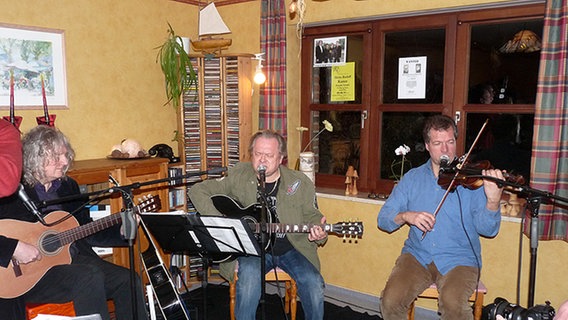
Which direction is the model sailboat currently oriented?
to the viewer's left

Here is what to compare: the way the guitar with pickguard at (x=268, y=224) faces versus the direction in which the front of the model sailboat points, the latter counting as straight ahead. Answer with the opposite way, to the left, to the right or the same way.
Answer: to the left

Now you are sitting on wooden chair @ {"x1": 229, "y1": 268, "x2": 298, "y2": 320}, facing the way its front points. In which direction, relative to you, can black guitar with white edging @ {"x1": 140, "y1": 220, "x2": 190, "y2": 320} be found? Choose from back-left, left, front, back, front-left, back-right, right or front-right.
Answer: right

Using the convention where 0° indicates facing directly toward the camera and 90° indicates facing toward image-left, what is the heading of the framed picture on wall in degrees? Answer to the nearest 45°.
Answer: approximately 315°

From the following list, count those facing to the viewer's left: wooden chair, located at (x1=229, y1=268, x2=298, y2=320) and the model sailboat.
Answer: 1

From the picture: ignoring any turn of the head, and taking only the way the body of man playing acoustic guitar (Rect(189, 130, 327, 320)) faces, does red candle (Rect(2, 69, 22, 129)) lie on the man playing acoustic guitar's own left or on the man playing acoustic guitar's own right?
on the man playing acoustic guitar's own right

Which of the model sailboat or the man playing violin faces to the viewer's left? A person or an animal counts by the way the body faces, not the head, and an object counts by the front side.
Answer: the model sailboat

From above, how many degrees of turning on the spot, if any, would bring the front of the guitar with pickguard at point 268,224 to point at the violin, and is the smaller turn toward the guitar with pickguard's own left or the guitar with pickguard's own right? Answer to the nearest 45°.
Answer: approximately 90° to the guitar with pickguard's own left

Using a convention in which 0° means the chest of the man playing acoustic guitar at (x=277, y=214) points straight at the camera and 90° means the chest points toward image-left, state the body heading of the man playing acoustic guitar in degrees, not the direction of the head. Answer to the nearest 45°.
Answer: approximately 0°

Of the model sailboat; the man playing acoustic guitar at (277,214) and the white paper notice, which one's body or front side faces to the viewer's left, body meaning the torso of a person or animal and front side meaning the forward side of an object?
the model sailboat
